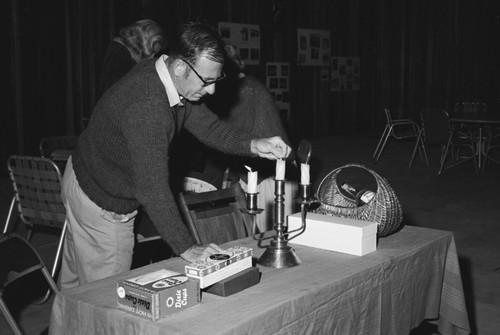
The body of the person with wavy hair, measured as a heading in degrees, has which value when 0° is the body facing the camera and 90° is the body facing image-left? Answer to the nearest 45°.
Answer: approximately 180°

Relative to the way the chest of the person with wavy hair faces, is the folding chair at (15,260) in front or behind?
behind

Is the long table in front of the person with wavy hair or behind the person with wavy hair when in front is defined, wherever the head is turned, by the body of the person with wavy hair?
behind

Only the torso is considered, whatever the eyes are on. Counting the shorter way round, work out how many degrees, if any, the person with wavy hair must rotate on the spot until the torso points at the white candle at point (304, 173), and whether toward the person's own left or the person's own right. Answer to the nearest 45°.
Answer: approximately 180°

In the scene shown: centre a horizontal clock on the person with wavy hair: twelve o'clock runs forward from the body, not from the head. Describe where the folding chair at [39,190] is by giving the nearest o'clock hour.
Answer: The folding chair is roughly at 7 o'clock from the person with wavy hair.

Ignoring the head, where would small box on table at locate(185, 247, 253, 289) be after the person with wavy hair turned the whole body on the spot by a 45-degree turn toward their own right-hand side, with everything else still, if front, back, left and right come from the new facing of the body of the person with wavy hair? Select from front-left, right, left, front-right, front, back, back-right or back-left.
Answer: back-right

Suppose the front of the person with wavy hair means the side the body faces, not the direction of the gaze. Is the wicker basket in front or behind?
behind

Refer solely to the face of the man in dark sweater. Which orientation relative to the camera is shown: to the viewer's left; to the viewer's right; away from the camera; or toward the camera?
to the viewer's right

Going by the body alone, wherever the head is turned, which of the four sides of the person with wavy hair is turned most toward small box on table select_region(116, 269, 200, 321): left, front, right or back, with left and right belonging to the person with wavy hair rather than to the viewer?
back

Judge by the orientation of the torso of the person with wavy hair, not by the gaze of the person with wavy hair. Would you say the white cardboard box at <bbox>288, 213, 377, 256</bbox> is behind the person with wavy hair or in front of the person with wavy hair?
behind

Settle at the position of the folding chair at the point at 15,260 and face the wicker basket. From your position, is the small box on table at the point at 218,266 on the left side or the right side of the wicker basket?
right
